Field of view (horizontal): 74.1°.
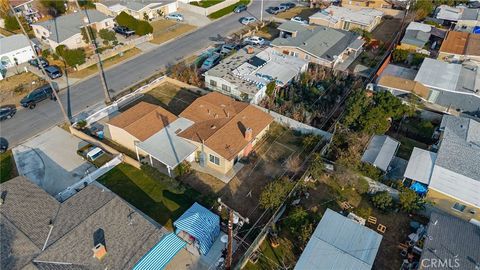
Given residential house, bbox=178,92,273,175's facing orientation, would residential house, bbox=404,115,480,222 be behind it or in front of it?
behind

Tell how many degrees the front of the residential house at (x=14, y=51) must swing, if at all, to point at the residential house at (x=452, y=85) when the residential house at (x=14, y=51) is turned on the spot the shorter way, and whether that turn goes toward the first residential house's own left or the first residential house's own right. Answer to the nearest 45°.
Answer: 0° — it already faces it

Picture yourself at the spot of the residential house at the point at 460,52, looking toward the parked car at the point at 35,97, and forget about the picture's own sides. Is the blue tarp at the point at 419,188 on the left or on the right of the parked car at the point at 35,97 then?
left

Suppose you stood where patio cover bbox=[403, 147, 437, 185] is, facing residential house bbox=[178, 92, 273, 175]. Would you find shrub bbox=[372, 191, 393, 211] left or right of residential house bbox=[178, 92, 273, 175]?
left

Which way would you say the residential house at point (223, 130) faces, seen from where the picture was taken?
facing away from the viewer and to the left of the viewer

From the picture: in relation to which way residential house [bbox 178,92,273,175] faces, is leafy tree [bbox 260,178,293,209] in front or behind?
behind

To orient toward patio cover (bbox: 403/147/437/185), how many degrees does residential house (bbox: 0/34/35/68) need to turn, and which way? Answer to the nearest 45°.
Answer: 0° — it already faces it

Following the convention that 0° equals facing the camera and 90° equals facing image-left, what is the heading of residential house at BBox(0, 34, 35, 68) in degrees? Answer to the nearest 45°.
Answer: approximately 315°
